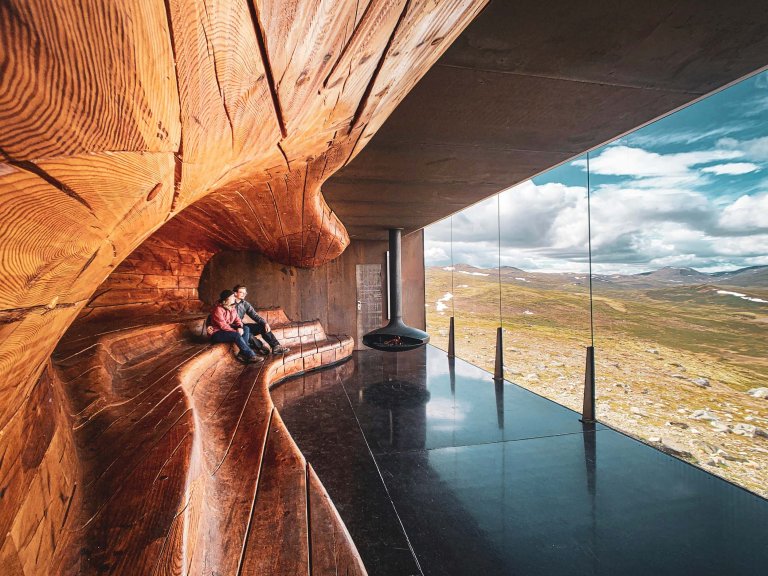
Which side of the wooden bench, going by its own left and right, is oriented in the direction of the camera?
right

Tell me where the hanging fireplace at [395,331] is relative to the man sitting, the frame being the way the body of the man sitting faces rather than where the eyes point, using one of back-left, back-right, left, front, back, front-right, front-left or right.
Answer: front-left

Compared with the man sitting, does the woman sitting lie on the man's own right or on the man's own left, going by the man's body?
on the man's own right

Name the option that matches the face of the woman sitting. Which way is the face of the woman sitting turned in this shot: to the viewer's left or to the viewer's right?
to the viewer's right

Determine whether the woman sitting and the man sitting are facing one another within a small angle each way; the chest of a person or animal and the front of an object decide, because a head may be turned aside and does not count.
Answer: no

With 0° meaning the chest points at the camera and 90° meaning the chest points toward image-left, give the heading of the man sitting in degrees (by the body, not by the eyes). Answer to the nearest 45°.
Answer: approximately 315°

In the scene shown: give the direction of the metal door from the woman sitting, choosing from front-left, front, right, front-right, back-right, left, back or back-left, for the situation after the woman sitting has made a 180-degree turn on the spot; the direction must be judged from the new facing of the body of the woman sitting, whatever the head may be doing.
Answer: back-right

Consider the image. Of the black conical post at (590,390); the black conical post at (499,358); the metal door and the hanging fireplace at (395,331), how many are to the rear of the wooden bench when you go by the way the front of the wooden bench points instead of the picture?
0

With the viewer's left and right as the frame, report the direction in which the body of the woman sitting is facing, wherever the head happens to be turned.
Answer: facing to the right of the viewer

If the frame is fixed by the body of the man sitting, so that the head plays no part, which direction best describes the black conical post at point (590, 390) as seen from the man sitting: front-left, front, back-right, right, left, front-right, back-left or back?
front

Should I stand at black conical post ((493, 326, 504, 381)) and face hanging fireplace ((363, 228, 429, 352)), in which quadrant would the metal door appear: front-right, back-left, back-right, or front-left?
front-right

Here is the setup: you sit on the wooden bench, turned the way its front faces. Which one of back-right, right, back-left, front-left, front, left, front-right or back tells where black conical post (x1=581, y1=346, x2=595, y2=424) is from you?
front
